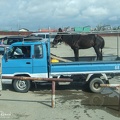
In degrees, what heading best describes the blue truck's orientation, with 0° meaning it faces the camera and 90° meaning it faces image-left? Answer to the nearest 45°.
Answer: approximately 90°

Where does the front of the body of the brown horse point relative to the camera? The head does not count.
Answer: to the viewer's left

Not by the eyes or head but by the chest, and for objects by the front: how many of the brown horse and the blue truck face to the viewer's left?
2
